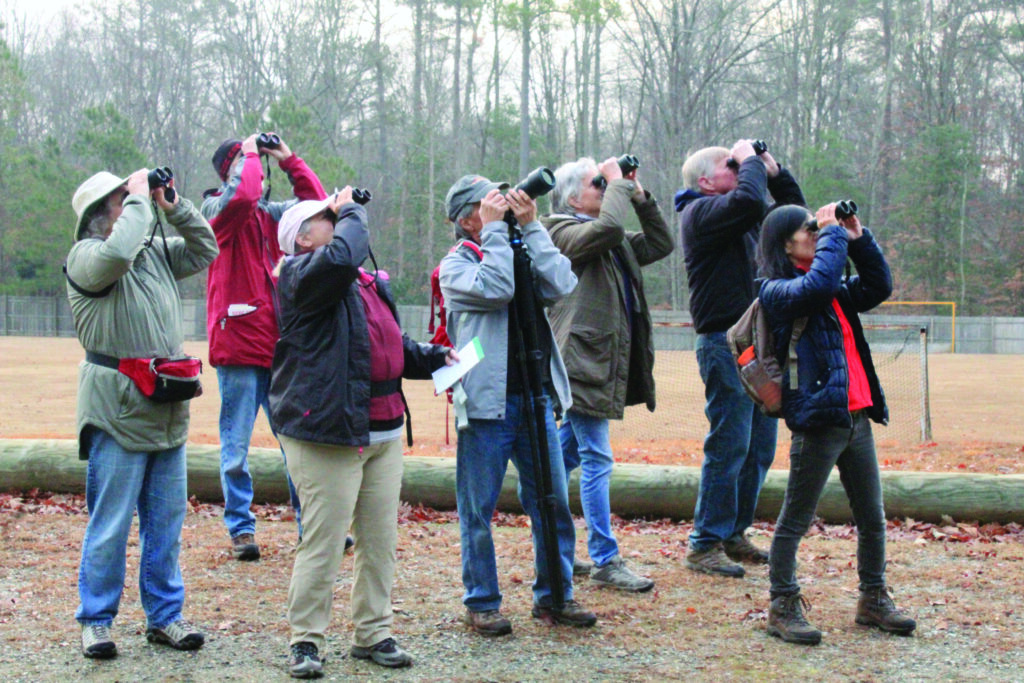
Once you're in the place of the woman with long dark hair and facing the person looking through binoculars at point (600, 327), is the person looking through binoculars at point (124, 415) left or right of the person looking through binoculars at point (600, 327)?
left

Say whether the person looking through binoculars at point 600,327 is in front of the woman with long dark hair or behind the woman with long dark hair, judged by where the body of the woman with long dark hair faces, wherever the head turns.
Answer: behind

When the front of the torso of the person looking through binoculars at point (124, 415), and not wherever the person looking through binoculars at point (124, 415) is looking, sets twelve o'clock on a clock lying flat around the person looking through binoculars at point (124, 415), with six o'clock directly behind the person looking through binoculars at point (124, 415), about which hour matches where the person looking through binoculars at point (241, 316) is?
the person looking through binoculars at point (241, 316) is roughly at 8 o'clock from the person looking through binoculars at point (124, 415).

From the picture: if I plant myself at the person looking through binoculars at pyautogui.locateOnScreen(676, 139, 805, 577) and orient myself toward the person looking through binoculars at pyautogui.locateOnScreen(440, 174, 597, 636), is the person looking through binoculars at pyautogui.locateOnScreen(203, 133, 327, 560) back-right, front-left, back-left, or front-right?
front-right

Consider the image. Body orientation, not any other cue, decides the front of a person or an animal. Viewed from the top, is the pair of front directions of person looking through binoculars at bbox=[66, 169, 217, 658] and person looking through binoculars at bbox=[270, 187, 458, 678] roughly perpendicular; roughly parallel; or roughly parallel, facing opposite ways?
roughly parallel

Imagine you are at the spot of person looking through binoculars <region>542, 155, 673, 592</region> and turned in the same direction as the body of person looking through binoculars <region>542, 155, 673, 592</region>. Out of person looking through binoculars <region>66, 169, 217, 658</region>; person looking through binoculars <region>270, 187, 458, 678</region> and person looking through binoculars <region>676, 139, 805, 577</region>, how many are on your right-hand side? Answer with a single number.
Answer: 2

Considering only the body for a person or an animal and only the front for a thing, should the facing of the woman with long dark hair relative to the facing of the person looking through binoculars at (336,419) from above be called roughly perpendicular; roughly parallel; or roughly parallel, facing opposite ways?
roughly parallel

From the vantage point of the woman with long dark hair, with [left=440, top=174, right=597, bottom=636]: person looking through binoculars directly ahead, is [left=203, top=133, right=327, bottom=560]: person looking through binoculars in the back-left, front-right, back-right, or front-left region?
front-right

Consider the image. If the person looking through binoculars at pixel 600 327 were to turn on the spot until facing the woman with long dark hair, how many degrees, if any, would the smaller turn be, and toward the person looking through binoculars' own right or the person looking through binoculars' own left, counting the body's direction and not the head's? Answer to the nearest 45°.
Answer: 0° — they already face them

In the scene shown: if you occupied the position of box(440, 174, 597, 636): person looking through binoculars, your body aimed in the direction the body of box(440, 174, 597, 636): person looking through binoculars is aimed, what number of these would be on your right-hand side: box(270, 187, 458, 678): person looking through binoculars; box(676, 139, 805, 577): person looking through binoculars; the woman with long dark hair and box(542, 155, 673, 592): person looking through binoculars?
1

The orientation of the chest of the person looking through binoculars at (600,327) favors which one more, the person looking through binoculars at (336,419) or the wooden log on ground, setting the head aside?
the person looking through binoculars

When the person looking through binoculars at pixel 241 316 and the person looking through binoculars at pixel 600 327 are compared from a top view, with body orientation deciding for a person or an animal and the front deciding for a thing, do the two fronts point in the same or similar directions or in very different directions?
same or similar directions

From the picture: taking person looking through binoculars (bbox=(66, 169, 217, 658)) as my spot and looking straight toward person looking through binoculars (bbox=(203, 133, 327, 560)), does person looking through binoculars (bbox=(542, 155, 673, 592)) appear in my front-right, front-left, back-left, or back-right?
front-right
